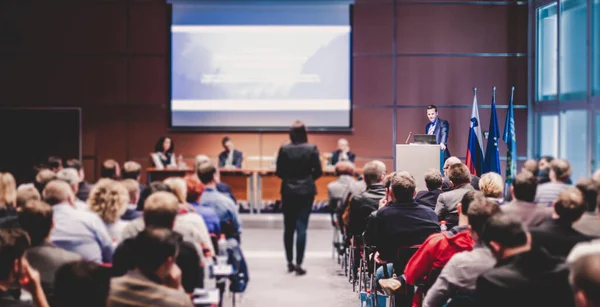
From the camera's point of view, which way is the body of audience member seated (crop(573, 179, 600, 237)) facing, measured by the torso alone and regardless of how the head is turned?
away from the camera

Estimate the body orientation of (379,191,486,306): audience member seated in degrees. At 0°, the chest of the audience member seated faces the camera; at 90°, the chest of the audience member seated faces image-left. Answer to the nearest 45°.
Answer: approximately 135°

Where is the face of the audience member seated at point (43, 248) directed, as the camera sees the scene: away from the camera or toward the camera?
away from the camera

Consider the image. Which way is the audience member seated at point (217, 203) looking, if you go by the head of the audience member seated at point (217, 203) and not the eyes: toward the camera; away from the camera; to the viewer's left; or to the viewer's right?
away from the camera

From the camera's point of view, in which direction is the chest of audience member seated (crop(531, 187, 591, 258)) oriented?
away from the camera

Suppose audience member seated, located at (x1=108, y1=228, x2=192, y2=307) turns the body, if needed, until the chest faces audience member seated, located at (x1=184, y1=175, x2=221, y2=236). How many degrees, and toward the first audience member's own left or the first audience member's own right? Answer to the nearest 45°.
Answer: approximately 45° to the first audience member's own left

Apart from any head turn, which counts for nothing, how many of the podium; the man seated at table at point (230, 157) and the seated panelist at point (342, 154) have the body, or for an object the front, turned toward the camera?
3

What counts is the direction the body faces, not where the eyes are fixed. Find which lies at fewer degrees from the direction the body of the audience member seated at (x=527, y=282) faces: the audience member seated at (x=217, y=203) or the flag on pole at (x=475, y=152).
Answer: the flag on pole

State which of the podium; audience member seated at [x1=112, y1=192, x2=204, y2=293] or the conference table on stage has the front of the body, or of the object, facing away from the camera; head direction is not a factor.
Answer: the audience member seated

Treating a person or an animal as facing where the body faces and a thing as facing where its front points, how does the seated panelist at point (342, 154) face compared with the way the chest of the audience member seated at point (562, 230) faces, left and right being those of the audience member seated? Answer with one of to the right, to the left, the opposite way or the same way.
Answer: the opposite way

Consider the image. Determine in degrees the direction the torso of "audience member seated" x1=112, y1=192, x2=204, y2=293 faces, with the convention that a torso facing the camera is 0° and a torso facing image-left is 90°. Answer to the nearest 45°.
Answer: approximately 180°

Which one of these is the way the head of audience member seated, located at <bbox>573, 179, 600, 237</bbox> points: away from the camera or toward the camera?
away from the camera

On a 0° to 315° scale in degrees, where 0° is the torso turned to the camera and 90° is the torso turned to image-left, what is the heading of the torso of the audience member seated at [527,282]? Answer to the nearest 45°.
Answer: approximately 180°
